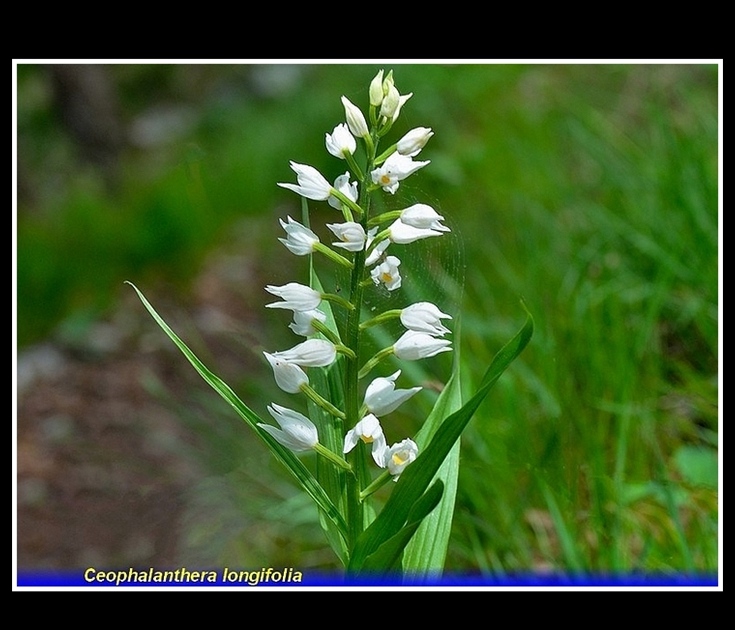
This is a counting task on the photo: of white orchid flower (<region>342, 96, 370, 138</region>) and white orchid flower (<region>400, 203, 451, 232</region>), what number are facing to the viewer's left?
1

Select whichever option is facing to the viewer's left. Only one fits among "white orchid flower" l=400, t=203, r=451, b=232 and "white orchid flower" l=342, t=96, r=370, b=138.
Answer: "white orchid flower" l=342, t=96, r=370, b=138

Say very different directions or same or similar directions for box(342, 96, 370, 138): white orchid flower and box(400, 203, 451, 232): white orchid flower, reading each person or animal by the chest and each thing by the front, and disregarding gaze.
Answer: very different directions

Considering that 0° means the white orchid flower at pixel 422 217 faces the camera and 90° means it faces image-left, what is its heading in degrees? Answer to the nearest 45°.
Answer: approximately 270°

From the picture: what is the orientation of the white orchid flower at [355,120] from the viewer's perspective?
to the viewer's left
